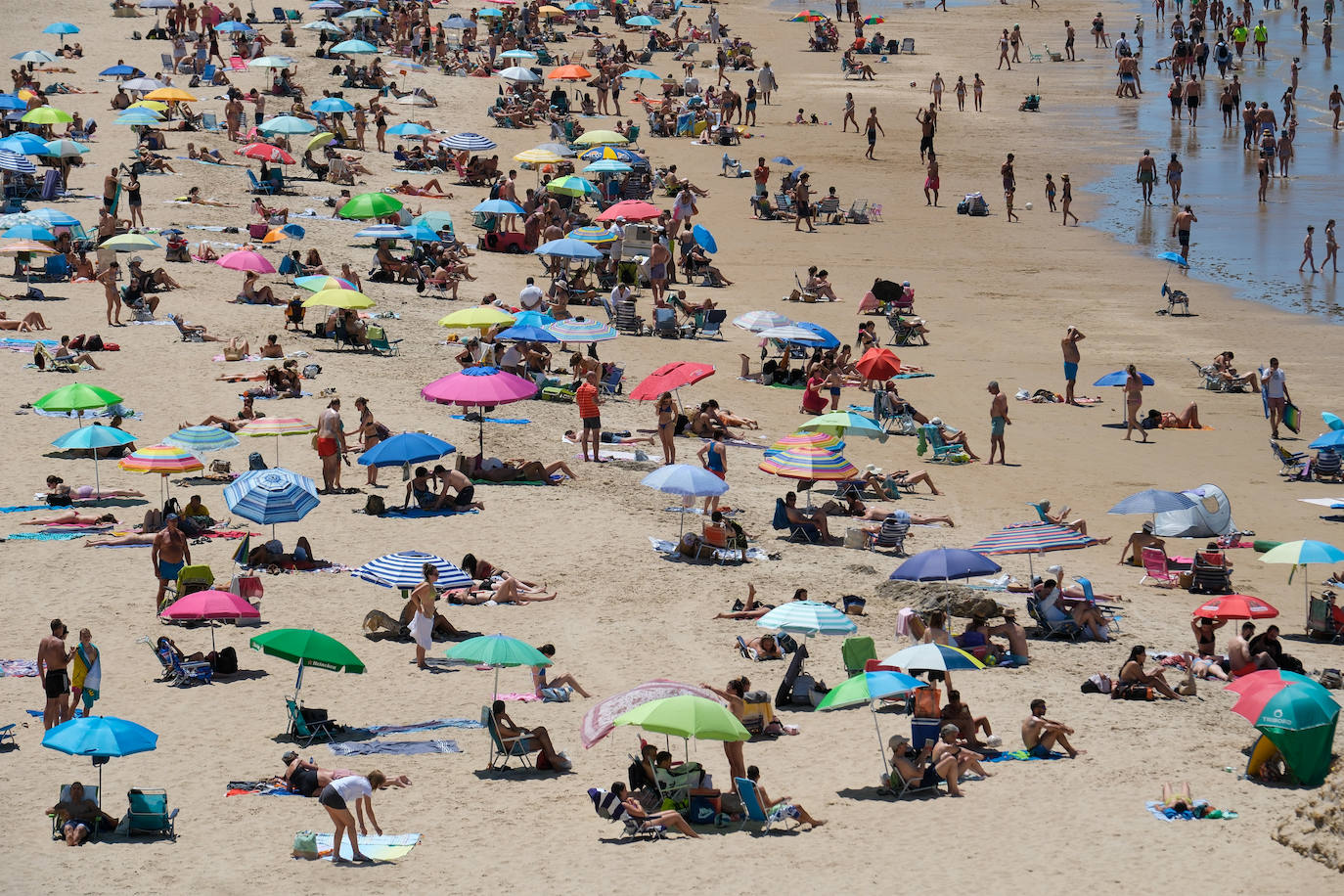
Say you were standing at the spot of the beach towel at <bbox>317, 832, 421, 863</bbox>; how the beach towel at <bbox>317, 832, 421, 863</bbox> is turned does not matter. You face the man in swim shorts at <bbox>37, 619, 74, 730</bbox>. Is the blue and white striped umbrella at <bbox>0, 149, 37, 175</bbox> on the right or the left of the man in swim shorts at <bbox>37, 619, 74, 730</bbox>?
right

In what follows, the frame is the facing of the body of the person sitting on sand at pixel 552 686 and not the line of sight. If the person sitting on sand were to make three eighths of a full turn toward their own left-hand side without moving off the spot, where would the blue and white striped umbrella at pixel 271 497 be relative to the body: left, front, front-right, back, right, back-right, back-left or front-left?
front

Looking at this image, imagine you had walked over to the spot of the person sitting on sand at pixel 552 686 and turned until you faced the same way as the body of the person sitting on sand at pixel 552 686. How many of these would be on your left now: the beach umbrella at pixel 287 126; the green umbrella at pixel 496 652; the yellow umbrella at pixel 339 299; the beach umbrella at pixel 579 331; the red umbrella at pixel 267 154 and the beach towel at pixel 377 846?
4

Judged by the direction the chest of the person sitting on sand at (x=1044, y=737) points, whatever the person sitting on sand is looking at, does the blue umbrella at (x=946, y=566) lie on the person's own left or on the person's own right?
on the person's own left

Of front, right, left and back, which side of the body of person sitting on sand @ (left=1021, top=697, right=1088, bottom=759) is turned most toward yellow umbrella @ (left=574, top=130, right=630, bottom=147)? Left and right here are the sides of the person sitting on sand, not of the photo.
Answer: left

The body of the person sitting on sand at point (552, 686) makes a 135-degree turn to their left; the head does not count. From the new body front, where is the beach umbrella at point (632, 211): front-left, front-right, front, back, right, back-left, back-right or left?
front-right

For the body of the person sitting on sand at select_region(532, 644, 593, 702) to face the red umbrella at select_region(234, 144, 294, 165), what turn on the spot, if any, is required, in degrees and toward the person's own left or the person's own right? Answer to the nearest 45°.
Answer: approximately 90° to the person's own left

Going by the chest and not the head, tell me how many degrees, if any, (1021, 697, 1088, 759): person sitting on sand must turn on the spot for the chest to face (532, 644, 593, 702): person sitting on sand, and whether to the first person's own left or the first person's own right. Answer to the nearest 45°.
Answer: approximately 180°

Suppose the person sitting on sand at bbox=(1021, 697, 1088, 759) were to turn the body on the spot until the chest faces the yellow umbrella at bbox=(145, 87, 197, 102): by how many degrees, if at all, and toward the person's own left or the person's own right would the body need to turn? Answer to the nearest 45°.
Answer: approximately 135° to the person's own left

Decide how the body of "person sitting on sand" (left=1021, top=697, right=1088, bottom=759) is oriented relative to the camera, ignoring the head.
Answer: to the viewer's right

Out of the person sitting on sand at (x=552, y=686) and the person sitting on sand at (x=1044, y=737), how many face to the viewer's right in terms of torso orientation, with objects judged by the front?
2

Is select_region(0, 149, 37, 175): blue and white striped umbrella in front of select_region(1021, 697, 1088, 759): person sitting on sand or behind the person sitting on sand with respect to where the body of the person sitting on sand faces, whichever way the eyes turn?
behind

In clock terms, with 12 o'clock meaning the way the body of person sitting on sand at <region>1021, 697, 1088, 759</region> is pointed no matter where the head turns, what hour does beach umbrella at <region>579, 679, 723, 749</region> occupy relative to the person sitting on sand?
The beach umbrella is roughly at 5 o'clock from the person sitting on sand.

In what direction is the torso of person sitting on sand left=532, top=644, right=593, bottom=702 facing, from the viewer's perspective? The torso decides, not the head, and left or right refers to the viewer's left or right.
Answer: facing to the right of the viewer

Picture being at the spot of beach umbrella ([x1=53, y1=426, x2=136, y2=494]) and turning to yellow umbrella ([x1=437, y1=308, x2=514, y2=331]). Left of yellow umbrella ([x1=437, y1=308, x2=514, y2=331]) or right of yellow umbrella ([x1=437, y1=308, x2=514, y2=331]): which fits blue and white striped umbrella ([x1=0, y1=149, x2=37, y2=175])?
left

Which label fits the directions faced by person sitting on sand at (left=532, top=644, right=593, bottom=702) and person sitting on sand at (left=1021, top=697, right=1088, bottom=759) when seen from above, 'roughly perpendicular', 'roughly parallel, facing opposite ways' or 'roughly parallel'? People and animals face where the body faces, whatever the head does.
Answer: roughly parallel

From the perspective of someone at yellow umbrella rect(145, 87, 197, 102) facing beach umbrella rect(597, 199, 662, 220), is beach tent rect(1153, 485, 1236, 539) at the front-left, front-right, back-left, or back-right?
front-right
